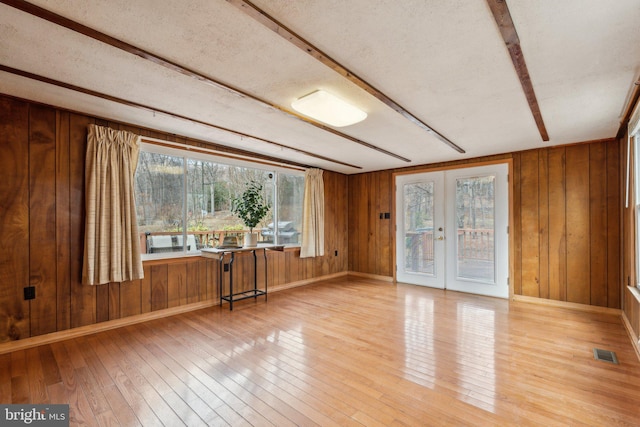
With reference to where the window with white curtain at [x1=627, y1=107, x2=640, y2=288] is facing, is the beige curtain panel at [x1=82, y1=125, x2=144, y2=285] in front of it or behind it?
in front

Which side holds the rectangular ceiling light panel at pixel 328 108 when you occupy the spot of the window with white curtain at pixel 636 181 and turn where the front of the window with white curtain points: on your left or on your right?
on your left

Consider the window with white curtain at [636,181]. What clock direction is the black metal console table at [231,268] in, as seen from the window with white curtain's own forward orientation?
The black metal console table is roughly at 11 o'clock from the window with white curtain.

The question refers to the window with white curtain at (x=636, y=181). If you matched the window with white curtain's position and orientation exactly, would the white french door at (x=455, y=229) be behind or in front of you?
in front
